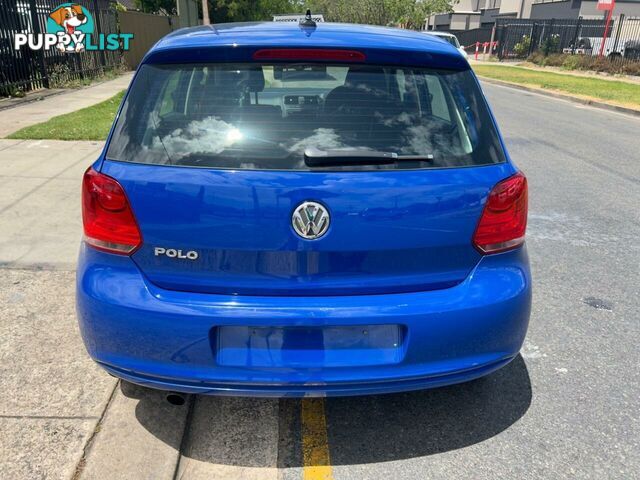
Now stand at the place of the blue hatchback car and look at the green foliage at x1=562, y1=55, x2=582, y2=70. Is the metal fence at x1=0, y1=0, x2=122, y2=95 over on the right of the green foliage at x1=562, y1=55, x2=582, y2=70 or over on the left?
left

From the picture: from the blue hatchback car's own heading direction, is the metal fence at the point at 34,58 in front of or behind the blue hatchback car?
in front

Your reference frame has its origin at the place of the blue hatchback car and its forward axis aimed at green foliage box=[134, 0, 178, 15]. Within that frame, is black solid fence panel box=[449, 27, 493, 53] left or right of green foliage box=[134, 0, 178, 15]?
right

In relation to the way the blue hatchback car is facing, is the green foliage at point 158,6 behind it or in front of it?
in front

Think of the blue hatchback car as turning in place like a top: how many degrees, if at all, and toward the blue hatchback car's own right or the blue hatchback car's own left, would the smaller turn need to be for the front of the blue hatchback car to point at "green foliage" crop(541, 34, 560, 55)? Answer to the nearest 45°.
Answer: approximately 45° to the blue hatchback car's own right

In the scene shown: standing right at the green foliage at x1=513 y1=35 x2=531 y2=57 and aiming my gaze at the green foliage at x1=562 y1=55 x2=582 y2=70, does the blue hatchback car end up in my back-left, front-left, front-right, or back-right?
front-right

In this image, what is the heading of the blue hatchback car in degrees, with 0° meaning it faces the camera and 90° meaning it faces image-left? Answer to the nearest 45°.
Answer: approximately 180°

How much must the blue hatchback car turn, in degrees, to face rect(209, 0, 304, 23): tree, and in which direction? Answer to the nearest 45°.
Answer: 0° — it already faces it

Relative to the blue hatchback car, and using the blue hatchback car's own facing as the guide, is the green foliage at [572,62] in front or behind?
in front

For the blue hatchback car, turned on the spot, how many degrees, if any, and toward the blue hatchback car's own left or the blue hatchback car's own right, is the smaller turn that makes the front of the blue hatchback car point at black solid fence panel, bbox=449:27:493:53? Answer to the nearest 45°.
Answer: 0° — it already faces it

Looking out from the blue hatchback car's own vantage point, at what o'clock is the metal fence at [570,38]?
The metal fence is roughly at 1 o'clock from the blue hatchback car.
